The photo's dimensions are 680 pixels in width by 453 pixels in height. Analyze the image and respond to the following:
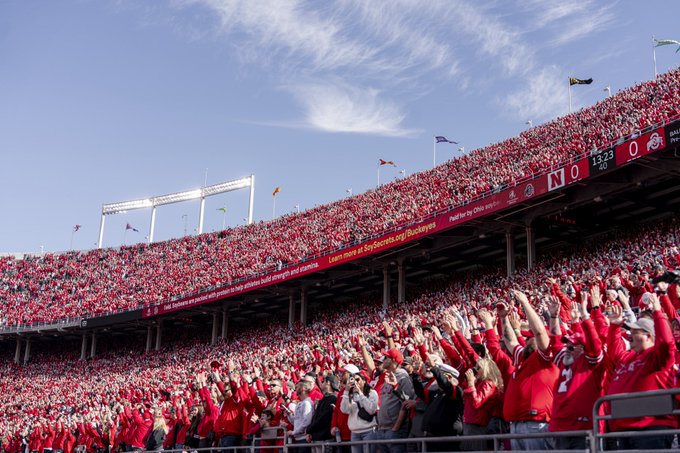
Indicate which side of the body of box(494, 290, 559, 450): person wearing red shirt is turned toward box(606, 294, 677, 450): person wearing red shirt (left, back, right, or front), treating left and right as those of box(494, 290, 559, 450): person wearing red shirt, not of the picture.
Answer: left

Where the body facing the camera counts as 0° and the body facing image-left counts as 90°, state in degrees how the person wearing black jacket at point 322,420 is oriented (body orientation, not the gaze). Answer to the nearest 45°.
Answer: approximately 90°

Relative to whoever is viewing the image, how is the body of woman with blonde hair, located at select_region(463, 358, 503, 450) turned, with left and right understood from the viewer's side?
facing to the left of the viewer

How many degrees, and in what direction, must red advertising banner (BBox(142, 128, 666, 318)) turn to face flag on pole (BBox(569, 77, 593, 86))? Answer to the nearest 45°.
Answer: approximately 180°

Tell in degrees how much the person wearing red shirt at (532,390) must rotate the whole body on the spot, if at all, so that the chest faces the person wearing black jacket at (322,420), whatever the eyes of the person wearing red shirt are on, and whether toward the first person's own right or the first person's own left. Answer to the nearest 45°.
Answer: approximately 90° to the first person's own right

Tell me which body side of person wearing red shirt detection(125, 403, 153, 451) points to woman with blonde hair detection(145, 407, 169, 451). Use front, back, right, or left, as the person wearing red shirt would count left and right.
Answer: left

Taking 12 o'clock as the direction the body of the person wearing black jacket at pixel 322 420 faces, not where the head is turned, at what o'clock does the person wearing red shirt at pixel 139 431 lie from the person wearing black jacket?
The person wearing red shirt is roughly at 2 o'clock from the person wearing black jacket.

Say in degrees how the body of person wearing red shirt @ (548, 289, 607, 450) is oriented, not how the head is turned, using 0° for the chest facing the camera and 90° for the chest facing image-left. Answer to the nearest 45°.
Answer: approximately 45°

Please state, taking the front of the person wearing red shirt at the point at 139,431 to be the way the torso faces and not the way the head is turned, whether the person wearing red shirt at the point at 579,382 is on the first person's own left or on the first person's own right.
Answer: on the first person's own left

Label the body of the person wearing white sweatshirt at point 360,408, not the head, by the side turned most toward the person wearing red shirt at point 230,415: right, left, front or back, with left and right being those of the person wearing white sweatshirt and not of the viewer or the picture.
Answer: right
